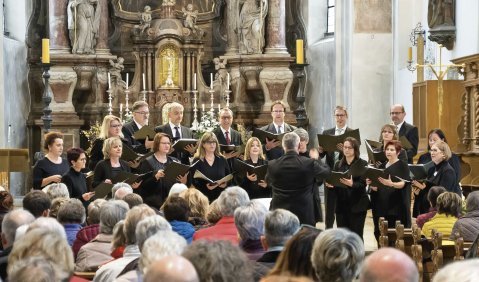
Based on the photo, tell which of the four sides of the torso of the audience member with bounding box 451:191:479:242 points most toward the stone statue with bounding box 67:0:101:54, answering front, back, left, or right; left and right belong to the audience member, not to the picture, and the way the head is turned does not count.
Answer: front

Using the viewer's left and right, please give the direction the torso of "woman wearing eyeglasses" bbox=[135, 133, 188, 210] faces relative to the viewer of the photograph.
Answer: facing the viewer and to the right of the viewer

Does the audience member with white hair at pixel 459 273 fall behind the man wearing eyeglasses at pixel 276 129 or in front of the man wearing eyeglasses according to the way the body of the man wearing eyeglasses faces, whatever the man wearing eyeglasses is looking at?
in front

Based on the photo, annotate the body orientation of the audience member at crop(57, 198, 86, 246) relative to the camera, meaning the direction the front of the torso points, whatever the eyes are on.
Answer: away from the camera

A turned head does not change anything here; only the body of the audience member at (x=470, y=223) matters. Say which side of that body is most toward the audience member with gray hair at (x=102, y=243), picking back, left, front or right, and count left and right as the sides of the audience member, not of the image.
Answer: left

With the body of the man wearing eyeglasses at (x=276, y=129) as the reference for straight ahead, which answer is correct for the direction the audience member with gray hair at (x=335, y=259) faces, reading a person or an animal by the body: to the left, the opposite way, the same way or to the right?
the opposite way

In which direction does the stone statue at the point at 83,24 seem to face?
toward the camera

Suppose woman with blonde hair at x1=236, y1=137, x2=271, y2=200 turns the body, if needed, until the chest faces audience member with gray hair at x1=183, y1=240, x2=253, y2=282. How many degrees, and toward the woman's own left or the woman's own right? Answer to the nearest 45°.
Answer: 0° — they already face them

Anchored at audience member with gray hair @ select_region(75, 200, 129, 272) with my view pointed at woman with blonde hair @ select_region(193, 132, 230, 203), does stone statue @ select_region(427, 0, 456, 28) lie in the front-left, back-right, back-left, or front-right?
front-right

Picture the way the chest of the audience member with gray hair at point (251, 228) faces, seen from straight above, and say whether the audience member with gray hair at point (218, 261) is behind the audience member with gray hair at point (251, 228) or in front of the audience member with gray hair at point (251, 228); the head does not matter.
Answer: behind

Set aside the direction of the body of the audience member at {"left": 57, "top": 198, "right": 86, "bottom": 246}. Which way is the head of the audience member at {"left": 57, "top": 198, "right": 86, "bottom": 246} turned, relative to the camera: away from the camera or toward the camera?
away from the camera

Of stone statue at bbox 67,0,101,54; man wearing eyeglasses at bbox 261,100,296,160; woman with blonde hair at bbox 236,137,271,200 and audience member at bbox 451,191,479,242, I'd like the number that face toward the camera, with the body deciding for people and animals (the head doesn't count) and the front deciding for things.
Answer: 3

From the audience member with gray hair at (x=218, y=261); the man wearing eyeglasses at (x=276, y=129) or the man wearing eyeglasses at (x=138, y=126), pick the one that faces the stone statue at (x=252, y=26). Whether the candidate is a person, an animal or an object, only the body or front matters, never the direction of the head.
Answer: the audience member with gray hair

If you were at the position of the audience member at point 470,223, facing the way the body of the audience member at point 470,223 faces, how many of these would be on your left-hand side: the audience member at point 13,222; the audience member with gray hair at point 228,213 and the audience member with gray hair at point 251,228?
3

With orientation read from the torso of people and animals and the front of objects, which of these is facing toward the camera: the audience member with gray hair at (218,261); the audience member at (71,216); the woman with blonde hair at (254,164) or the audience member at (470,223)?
the woman with blonde hair

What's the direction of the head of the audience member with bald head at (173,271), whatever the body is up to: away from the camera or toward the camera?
away from the camera

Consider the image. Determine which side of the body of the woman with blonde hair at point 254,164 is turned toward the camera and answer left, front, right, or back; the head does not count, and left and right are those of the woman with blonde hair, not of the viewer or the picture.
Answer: front

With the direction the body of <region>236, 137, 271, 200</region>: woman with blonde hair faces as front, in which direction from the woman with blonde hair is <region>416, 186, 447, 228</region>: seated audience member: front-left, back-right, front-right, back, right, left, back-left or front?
front-left

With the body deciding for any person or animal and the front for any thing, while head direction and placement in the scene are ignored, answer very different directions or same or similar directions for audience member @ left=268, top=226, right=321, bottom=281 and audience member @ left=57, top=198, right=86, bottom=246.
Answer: same or similar directions
